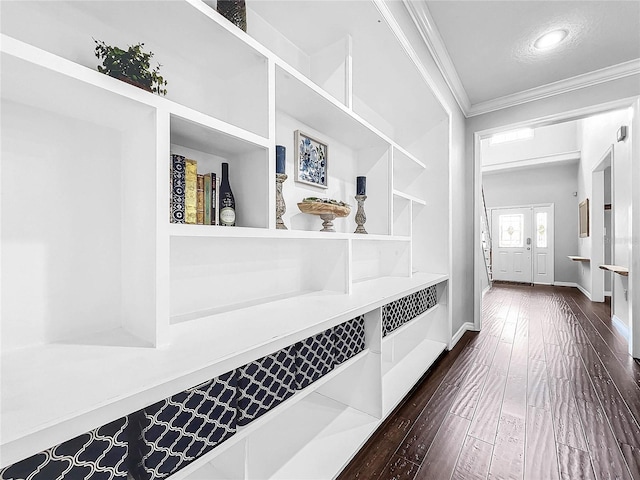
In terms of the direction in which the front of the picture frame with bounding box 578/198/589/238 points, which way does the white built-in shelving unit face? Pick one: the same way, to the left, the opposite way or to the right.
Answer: the opposite way

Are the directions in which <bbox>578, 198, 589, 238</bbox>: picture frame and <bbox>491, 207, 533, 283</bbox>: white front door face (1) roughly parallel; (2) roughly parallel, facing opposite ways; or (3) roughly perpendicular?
roughly perpendicular

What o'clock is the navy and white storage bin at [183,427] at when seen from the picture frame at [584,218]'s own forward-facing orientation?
The navy and white storage bin is roughly at 9 o'clock from the picture frame.

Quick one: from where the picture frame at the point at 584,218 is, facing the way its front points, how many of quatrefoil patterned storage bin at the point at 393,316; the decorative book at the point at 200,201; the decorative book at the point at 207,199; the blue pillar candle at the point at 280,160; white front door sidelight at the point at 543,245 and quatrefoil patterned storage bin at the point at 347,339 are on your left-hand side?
5

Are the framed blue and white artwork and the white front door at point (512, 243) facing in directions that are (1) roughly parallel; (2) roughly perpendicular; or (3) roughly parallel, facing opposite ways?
roughly perpendicular

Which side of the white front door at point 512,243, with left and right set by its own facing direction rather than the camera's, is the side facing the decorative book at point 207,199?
front

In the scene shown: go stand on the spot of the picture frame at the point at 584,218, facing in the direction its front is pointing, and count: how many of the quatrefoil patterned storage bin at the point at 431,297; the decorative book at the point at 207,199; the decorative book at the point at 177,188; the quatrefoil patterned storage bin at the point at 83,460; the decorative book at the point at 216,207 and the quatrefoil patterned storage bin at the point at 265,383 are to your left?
6

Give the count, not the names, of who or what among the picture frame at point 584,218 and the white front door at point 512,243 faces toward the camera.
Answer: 1

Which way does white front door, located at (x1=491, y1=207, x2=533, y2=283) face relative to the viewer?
toward the camera

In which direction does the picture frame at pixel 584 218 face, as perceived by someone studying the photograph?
facing to the left of the viewer

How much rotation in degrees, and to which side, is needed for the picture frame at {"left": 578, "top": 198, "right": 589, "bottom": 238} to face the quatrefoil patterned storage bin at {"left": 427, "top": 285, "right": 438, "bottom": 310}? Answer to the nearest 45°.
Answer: approximately 90° to its left

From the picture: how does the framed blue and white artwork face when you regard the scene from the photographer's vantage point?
facing the viewer and to the right of the viewer

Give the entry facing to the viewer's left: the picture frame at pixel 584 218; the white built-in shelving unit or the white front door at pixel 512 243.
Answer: the picture frame

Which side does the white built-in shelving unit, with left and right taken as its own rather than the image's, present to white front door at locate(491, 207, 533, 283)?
left
